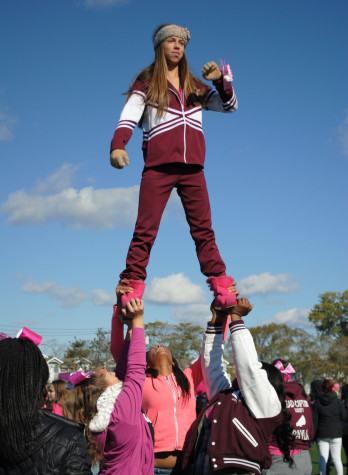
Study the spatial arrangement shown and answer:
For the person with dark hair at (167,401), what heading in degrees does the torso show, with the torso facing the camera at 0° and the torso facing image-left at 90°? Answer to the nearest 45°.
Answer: approximately 0°

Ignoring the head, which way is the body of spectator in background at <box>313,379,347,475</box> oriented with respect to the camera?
away from the camera

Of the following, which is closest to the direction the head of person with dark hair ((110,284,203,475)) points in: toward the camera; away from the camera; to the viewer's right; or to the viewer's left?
toward the camera
